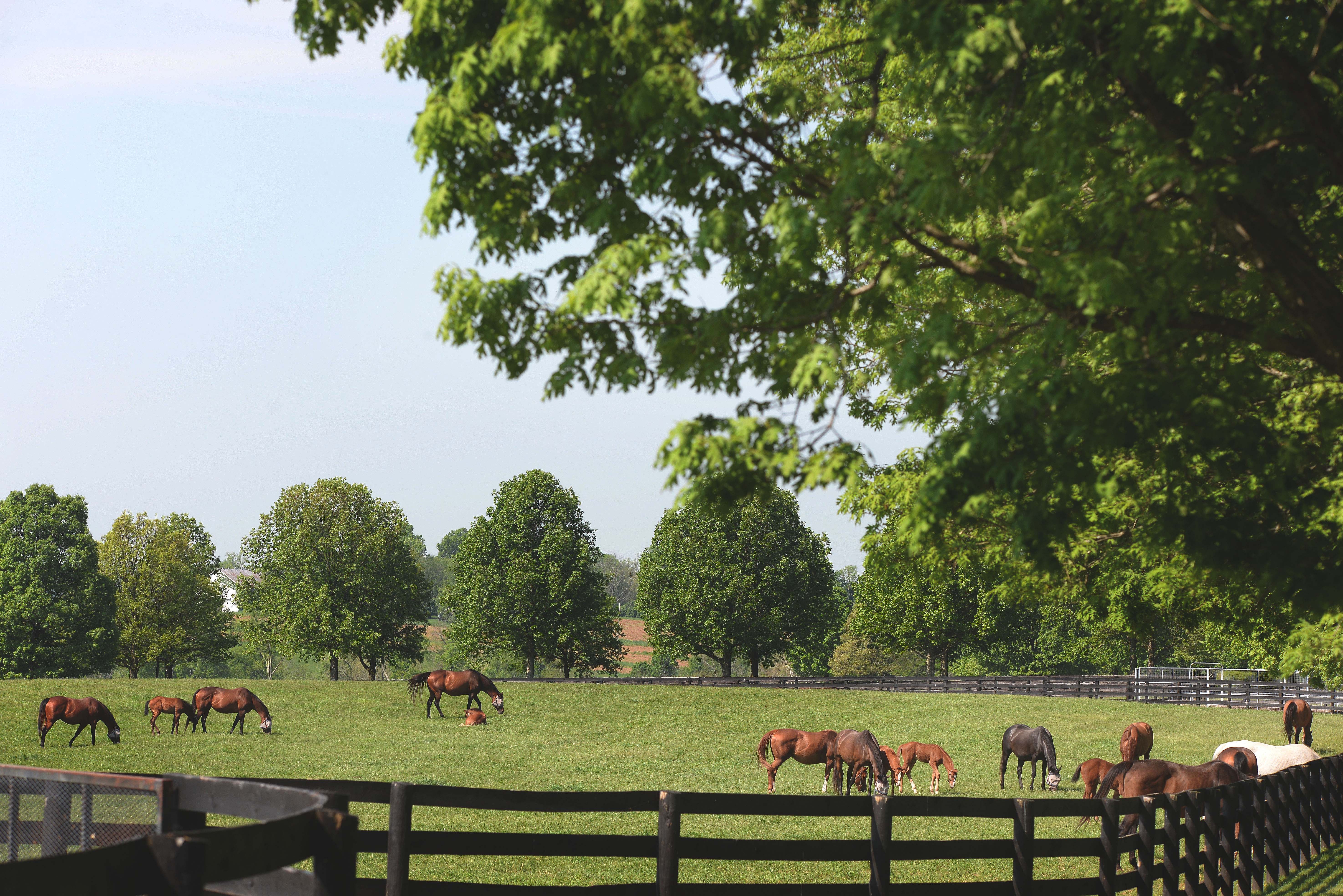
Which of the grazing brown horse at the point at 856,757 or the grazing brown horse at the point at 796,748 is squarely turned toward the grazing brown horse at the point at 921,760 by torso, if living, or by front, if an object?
the grazing brown horse at the point at 796,748

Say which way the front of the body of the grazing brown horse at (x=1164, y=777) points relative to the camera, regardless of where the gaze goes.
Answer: to the viewer's right

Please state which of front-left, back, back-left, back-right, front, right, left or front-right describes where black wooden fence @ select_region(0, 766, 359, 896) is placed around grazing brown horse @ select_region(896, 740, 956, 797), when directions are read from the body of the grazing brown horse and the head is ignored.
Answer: right

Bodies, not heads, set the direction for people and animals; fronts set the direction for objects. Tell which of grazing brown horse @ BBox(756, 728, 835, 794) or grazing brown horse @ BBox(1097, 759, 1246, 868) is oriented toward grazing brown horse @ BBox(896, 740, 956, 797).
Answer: grazing brown horse @ BBox(756, 728, 835, 794)

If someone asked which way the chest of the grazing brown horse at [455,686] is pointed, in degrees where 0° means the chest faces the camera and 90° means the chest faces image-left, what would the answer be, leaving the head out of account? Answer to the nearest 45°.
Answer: approximately 270°

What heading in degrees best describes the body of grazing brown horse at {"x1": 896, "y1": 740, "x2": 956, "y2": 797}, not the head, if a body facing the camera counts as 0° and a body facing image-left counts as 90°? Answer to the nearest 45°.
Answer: approximately 270°

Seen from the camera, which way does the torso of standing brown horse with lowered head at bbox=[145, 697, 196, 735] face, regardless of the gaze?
to the viewer's right

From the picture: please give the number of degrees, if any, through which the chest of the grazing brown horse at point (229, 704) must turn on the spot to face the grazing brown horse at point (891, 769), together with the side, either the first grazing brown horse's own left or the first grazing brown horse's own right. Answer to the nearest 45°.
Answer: approximately 45° to the first grazing brown horse's own right

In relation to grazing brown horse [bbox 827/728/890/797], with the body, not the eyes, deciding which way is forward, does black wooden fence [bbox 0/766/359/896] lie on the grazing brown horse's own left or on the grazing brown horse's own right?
on the grazing brown horse's own right

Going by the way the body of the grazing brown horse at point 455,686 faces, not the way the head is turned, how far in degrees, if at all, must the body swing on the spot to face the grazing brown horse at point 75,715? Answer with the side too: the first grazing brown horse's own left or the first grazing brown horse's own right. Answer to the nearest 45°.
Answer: approximately 135° to the first grazing brown horse's own right

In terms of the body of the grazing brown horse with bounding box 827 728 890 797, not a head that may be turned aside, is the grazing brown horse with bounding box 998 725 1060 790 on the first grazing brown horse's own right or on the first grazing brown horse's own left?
on the first grazing brown horse's own left

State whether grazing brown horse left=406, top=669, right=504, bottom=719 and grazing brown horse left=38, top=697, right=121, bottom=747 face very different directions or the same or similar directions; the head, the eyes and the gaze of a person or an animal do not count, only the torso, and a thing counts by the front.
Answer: same or similar directions

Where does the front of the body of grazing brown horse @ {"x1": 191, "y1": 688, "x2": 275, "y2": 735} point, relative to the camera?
to the viewer's right
